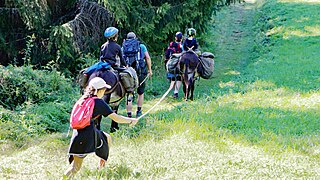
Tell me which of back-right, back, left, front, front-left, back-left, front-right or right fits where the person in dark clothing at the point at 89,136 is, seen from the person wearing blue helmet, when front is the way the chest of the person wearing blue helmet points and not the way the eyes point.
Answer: back-right

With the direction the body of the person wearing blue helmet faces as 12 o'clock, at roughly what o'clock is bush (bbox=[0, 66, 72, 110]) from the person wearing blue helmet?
The bush is roughly at 9 o'clock from the person wearing blue helmet.

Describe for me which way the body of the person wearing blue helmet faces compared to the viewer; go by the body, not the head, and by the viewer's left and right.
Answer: facing away from the viewer and to the right of the viewer
